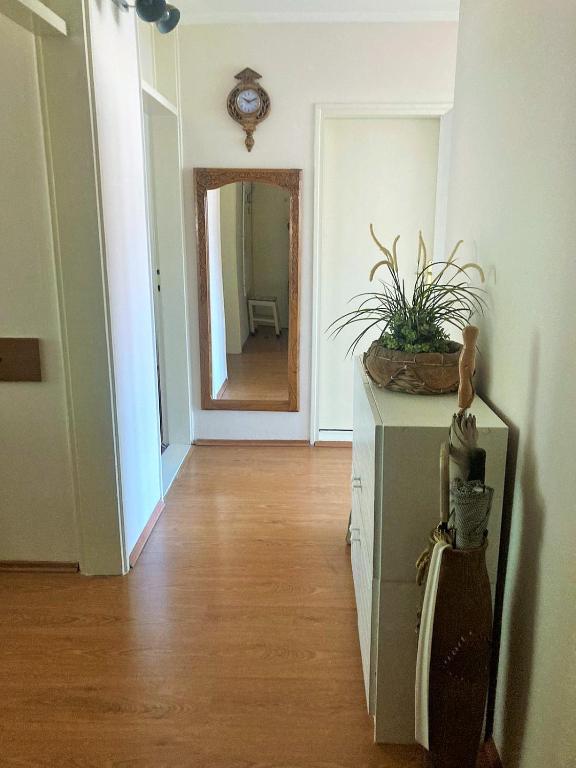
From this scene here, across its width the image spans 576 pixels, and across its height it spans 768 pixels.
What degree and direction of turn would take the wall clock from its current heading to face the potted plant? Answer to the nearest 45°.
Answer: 0° — it already faces it

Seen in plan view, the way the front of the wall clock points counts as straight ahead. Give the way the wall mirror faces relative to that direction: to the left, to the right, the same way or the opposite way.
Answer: the same way

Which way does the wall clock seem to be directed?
toward the camera

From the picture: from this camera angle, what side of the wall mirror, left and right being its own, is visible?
front

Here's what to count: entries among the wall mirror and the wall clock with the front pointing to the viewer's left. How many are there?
0

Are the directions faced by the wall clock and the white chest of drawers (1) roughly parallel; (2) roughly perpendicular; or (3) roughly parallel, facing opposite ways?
roughly perpendicular

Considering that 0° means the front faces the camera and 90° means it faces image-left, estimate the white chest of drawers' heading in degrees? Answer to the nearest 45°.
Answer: approximately 90°

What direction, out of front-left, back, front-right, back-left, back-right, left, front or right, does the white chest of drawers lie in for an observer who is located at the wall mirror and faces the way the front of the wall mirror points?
front

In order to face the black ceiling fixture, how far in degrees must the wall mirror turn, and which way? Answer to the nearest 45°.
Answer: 0° — it already faces it

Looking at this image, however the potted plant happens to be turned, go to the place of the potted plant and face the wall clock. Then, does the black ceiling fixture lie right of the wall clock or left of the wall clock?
left

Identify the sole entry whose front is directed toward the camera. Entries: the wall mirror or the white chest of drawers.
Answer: the wall mirror

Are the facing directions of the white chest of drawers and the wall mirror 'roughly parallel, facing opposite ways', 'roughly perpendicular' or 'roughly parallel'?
roughly perpendicular

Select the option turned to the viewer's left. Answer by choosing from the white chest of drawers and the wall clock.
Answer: the white chest of drawers

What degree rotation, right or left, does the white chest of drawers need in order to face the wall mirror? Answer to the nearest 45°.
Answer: approximately 45° to its right
